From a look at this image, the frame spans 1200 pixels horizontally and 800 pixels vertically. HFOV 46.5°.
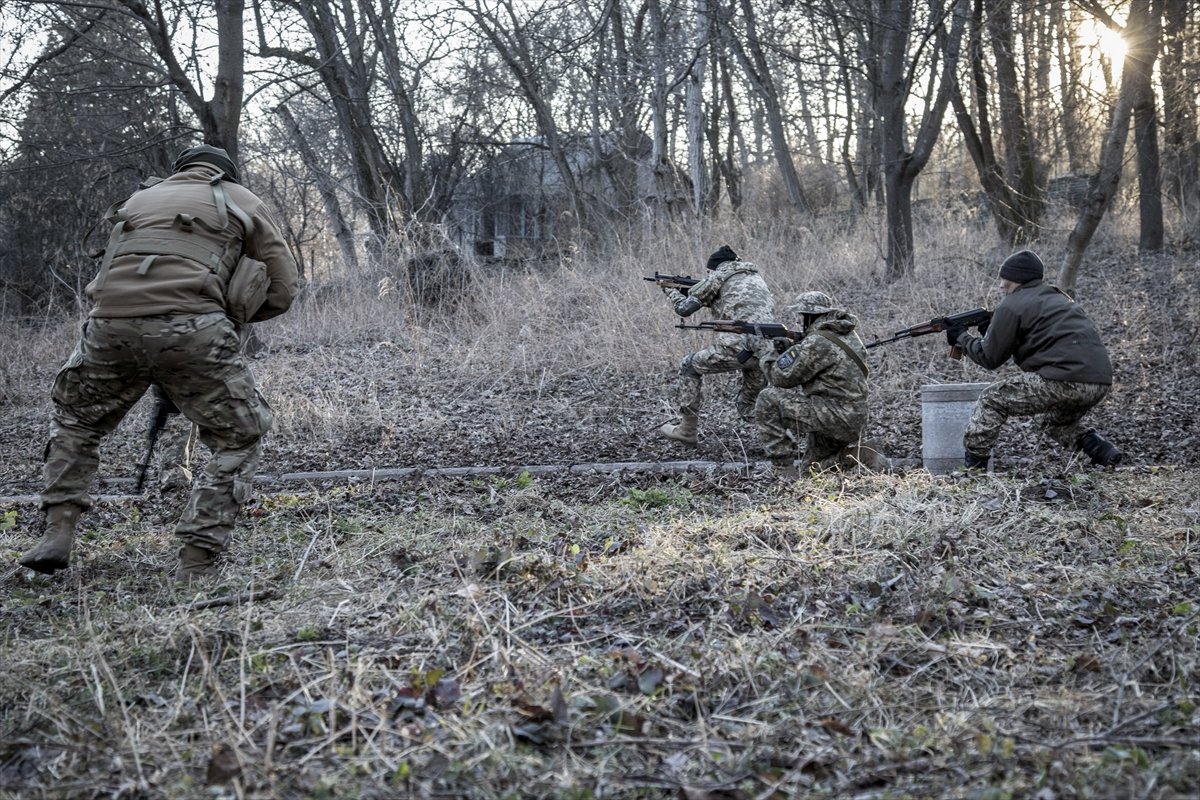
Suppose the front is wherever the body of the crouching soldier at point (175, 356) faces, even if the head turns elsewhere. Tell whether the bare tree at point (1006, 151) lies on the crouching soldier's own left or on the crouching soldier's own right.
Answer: on the crouching soldier's own right

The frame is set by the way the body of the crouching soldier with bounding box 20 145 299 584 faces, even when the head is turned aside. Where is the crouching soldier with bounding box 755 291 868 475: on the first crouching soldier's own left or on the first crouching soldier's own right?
on the first crouching soldier's own right

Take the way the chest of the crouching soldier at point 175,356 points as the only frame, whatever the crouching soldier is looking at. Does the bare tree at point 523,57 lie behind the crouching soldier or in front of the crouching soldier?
in front

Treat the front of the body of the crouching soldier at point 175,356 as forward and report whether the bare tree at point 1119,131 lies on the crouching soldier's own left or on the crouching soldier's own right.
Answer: on the crouching soldier's own right

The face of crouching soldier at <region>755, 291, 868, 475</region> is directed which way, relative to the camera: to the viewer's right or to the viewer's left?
to the viewer's left

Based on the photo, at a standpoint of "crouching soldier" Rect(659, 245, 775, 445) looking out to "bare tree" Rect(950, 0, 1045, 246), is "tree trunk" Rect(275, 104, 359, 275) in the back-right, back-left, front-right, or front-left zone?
front-left

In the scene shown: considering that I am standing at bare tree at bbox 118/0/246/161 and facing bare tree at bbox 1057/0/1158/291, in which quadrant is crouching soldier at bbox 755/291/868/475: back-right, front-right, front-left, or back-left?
front-right

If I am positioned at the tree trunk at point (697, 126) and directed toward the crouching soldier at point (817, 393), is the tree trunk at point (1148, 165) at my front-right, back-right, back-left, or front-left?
front-left

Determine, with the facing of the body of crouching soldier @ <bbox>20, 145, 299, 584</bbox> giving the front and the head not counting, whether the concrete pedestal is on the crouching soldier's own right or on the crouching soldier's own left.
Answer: on the crouching soldier's own right

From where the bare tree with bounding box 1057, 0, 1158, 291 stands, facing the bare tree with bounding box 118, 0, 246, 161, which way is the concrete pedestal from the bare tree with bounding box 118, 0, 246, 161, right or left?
left

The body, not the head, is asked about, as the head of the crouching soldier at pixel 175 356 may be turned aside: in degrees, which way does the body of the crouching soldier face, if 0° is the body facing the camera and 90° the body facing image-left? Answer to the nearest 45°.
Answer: approximately 180°

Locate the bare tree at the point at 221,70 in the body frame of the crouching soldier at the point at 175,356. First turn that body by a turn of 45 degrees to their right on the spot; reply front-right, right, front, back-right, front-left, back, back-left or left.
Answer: front-left

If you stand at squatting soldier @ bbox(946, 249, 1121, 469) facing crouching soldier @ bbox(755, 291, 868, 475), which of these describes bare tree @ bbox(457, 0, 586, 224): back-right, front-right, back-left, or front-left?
front-right

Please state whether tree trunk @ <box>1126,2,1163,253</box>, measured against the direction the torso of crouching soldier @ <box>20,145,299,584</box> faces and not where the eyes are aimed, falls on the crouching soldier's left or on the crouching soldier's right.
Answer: on the crouching soldier's right

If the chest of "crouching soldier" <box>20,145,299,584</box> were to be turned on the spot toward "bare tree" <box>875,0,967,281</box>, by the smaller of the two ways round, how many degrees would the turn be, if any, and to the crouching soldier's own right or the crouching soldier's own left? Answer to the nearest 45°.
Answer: approximately 45° to the crouching soldier's own right

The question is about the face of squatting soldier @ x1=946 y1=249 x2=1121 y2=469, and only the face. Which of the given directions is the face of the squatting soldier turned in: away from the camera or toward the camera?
away from the camera

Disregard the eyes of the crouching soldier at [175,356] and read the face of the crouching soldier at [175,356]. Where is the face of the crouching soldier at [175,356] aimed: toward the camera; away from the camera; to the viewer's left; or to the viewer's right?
away from the camera
